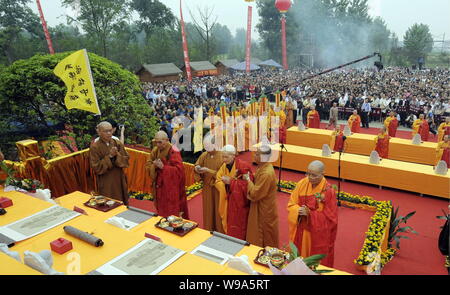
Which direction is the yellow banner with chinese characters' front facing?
toward the camera

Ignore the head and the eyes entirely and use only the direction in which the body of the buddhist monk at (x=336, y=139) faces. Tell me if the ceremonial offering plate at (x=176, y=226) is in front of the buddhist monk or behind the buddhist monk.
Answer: in front

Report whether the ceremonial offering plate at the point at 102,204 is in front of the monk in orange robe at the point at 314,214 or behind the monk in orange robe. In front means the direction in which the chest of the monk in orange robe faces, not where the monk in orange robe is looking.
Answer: in front

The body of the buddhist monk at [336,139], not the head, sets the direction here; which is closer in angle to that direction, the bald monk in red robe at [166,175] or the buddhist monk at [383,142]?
the bald monk in red robe

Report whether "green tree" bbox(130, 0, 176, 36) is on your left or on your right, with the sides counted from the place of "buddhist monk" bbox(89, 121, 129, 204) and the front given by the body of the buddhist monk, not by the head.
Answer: on your left

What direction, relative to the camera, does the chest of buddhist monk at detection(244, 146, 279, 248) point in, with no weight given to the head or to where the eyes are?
to the viewer's left

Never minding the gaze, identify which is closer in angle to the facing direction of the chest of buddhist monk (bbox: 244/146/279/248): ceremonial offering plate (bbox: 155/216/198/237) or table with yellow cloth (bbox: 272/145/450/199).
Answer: the ceremonial offering plate

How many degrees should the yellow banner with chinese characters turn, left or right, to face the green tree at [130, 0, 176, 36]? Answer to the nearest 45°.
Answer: approximately 180°

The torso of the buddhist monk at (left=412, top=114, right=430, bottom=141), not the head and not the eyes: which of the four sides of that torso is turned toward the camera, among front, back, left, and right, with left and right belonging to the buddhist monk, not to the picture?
front
